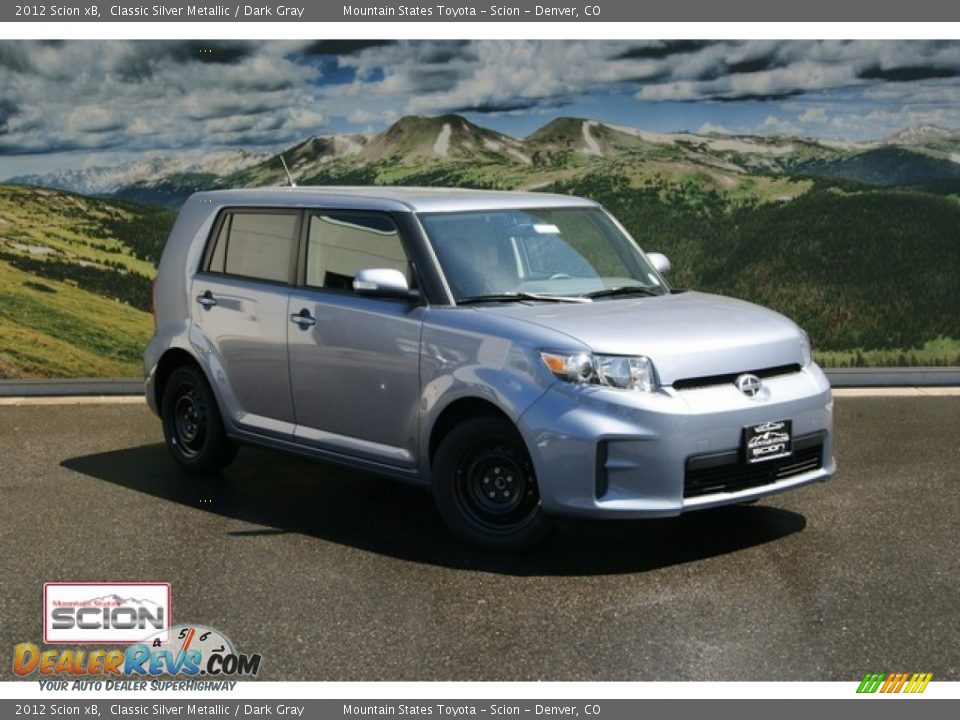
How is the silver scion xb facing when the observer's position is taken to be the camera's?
facing the viewer and to the right of the viewer
